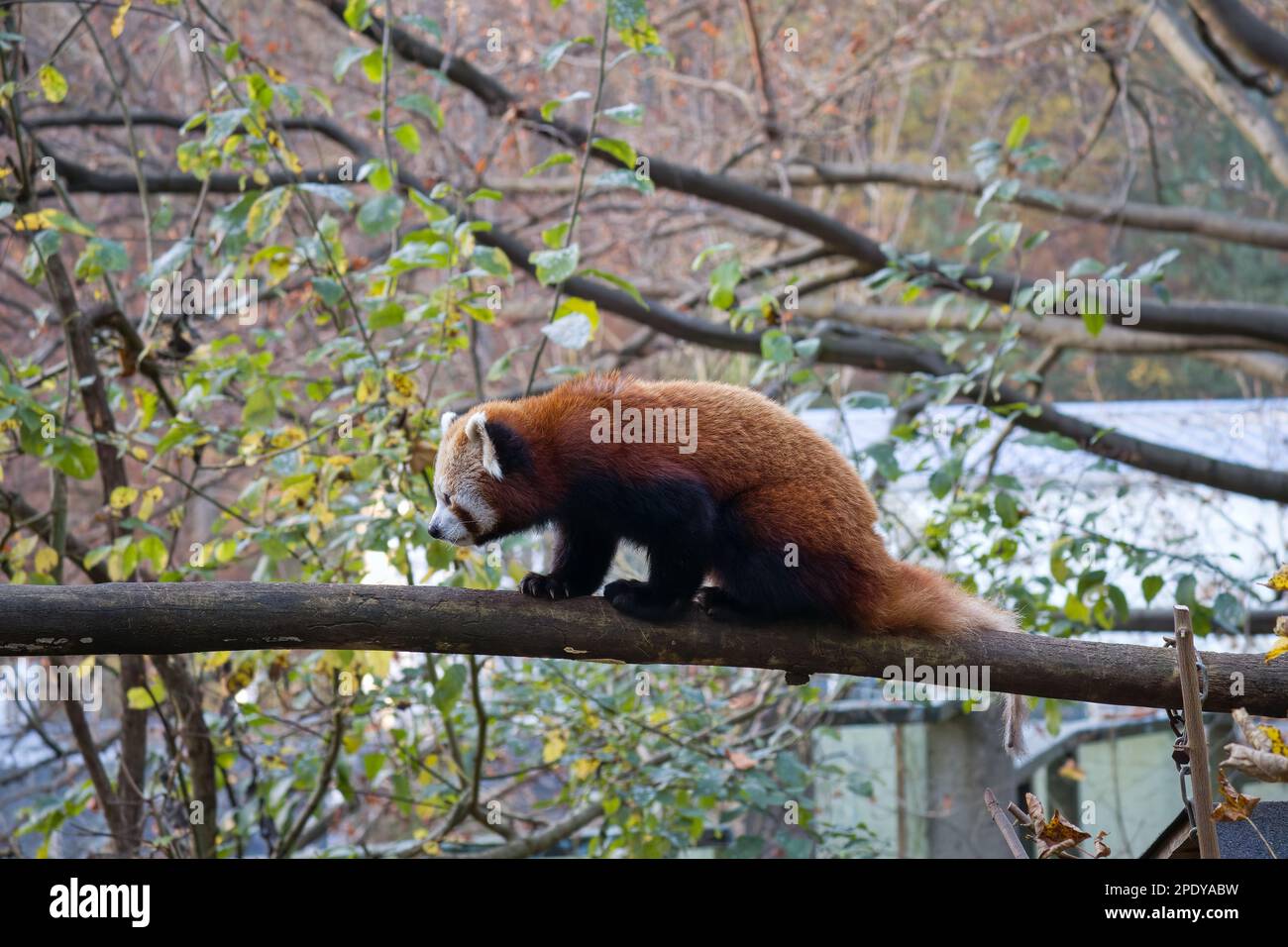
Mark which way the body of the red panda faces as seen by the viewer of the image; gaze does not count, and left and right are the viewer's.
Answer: facing to the left of the viewer

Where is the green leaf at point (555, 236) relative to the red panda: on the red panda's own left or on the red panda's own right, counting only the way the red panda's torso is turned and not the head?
on the red panda's own right
